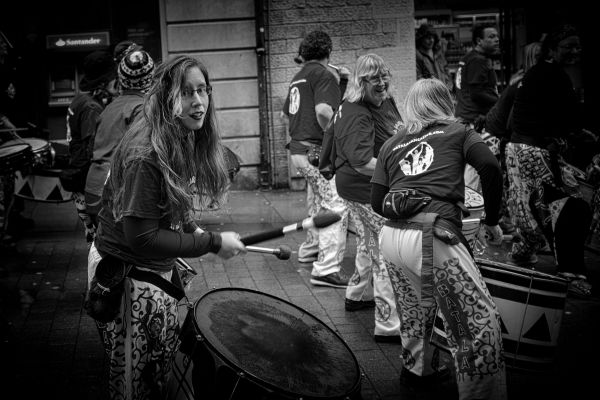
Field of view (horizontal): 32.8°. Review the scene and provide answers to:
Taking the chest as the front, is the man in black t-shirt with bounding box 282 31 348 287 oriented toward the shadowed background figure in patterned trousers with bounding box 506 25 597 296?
no

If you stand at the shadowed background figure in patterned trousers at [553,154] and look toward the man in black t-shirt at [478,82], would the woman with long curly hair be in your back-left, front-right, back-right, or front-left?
back-left

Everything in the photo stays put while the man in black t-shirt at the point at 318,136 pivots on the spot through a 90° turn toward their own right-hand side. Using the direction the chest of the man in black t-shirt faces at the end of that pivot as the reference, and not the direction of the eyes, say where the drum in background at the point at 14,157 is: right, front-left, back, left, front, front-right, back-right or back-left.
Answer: back-right

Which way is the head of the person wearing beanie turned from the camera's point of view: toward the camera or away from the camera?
away from the camera

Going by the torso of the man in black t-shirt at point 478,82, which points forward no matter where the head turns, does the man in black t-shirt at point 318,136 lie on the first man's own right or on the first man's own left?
on the first man's own right

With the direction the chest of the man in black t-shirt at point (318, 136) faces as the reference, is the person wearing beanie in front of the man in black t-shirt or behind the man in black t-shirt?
behind

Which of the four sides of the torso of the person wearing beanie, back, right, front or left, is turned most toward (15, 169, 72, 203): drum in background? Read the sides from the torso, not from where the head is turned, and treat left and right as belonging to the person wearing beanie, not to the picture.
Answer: left

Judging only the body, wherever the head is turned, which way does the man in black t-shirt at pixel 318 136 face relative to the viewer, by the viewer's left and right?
facing away from the viewer and to the right of the viewer
